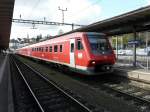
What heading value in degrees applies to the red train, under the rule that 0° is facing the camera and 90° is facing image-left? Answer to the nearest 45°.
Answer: approximately 315°
